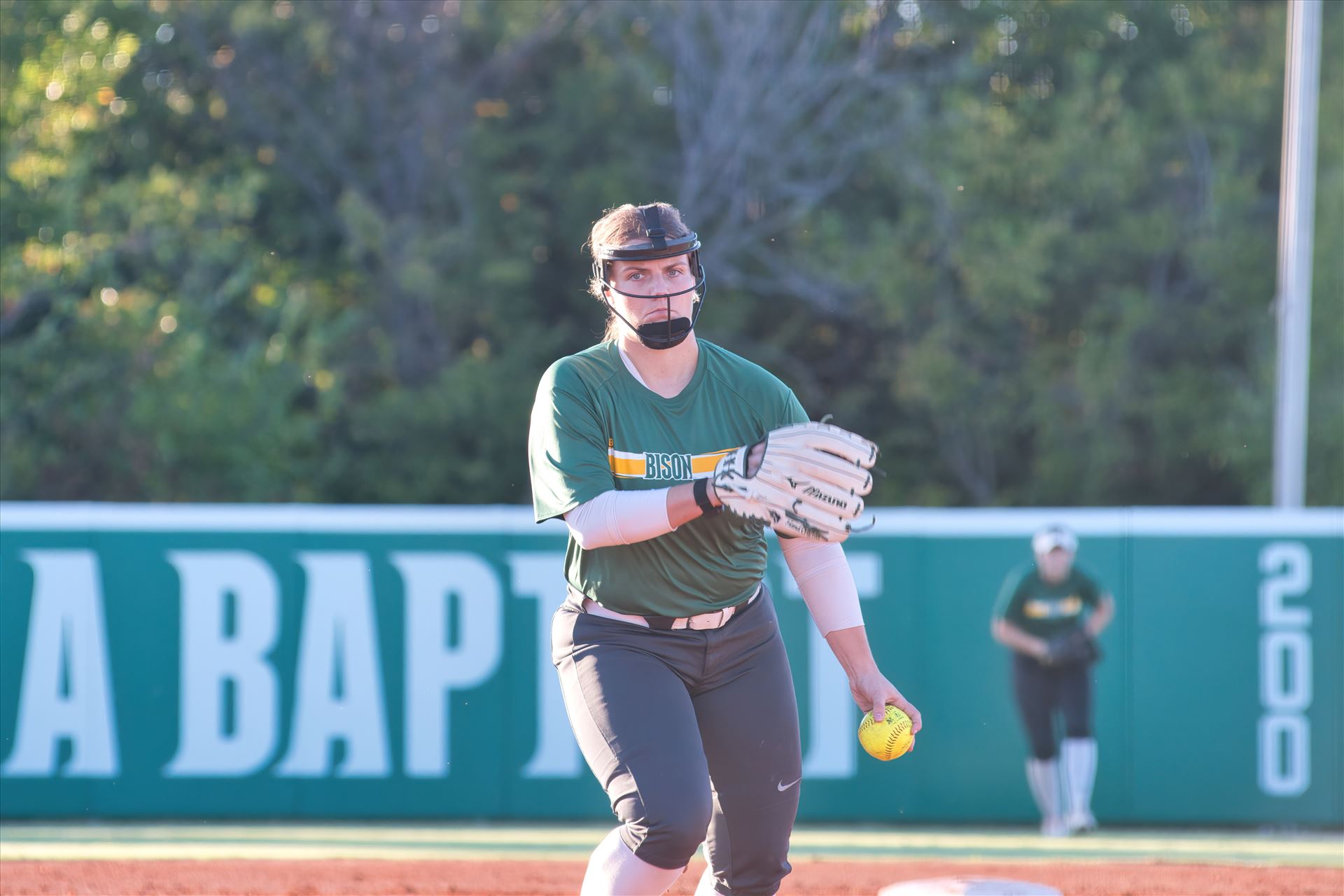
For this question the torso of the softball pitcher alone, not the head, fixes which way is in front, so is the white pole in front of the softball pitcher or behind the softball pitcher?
behind

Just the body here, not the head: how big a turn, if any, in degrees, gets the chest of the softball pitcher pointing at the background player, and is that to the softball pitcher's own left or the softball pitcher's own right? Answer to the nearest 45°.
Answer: approximately 180°

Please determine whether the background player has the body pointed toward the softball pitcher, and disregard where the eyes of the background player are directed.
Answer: yes

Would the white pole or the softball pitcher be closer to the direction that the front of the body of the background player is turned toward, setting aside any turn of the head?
the softball pitcher

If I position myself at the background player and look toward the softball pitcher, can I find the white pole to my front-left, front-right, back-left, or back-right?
back-left

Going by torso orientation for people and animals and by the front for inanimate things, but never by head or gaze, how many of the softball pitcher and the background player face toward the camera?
2

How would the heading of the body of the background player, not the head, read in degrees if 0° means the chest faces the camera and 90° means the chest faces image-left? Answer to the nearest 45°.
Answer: approximately 0°
